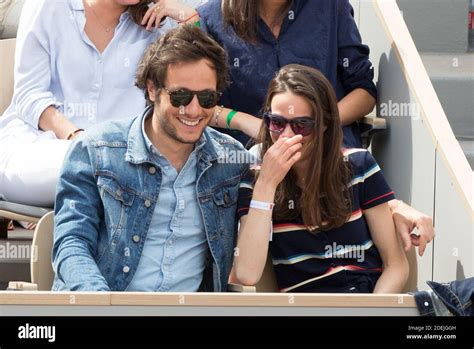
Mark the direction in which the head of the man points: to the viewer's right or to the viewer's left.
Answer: to the viewer's right

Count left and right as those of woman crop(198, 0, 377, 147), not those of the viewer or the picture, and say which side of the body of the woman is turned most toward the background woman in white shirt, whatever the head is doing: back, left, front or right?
right

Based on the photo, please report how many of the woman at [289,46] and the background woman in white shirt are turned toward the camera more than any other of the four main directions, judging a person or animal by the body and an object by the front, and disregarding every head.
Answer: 2

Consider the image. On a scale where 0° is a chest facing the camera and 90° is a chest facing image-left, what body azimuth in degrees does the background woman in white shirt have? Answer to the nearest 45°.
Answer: approximately 0°

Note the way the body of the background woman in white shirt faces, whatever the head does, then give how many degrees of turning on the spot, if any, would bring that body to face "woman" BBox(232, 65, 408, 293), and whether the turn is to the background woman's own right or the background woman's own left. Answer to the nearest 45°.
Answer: approximately 45° to the background woman's own left

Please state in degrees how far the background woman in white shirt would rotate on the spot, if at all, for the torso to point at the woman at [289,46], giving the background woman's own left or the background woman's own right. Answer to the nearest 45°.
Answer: approximately 90° to the background woman's own left
